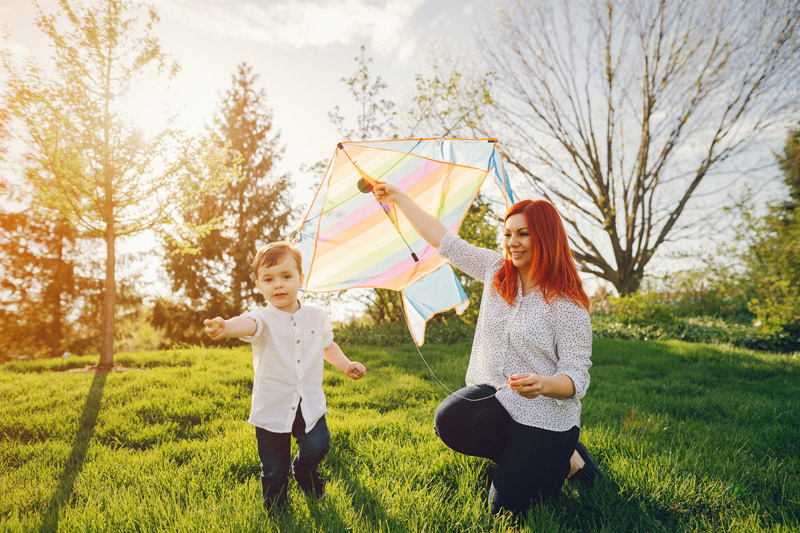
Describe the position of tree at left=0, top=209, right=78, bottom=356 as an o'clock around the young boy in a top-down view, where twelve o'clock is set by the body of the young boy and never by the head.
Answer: The tree is roughly at 5 o'clock from the young boy.

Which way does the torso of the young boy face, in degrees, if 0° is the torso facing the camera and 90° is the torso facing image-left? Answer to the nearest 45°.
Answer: approximately 0°

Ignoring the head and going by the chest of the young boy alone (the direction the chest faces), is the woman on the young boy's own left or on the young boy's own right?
on the young boy's own left

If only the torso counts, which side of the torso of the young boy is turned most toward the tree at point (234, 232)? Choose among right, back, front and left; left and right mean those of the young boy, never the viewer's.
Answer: back

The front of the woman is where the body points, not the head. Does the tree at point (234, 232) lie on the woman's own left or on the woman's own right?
on the woman's own right

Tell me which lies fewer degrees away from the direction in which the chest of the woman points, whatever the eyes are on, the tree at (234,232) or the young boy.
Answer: the young boy

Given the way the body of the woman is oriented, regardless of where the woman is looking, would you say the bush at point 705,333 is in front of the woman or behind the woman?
behind

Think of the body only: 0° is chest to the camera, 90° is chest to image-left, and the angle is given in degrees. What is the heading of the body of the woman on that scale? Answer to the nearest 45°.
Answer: approximately 45°

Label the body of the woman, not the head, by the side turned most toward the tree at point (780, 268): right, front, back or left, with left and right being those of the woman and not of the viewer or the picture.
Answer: back
